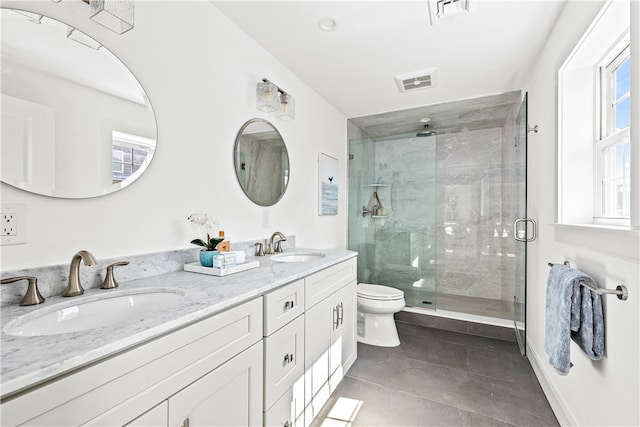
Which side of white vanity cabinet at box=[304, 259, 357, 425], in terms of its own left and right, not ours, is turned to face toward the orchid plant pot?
right

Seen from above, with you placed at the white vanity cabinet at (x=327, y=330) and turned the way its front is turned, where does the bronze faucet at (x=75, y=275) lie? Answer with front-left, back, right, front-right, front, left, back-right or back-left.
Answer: right

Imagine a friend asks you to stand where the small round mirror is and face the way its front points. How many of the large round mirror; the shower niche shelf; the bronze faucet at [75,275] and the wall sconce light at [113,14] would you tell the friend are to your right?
3

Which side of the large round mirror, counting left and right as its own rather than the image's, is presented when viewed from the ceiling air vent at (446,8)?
front

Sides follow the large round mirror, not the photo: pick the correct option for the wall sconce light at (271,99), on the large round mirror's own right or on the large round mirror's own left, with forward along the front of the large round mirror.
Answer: on the large round mirror's own left

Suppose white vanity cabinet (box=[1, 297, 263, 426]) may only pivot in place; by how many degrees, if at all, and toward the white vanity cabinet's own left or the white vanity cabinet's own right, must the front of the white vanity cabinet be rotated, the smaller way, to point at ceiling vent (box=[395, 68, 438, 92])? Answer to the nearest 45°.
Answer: approximately 45° to the white vanity cabinet's own left

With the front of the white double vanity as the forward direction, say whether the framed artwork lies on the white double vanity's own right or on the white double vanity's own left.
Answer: on the white double vanity's own left
